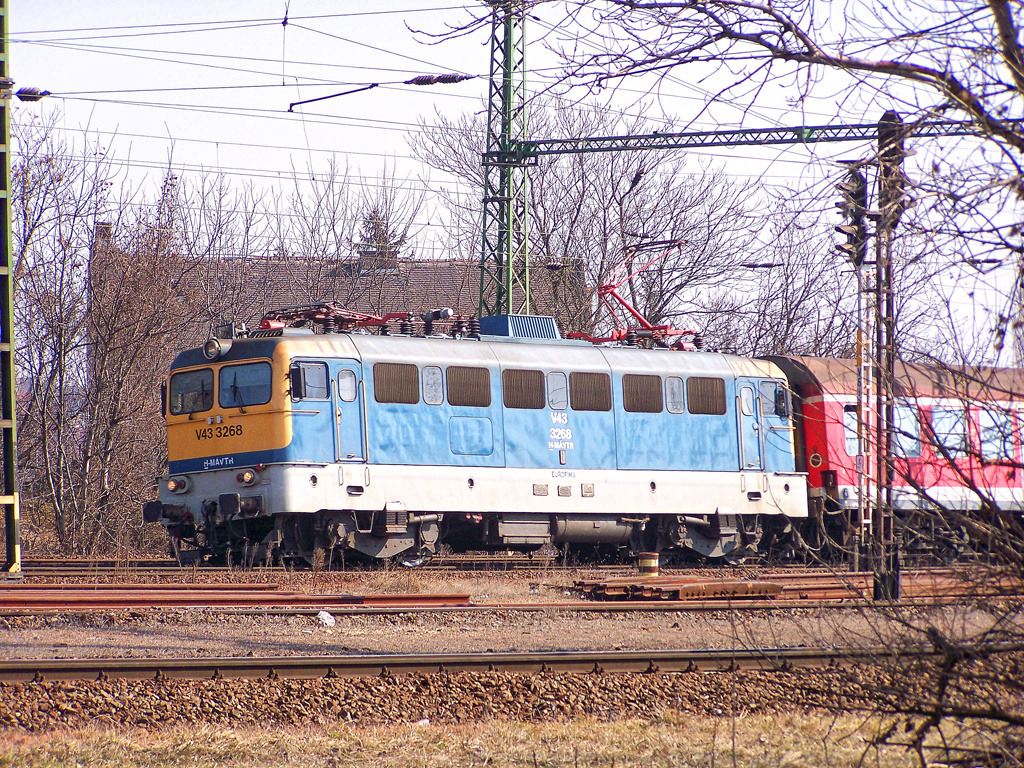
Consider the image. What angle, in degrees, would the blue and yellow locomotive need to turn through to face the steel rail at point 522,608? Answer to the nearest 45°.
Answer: approximately 45° to its left

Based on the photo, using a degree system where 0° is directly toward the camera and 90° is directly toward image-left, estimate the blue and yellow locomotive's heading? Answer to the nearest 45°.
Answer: approximately 45°

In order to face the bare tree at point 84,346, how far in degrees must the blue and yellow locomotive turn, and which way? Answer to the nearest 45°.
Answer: approximately 90° to its right
